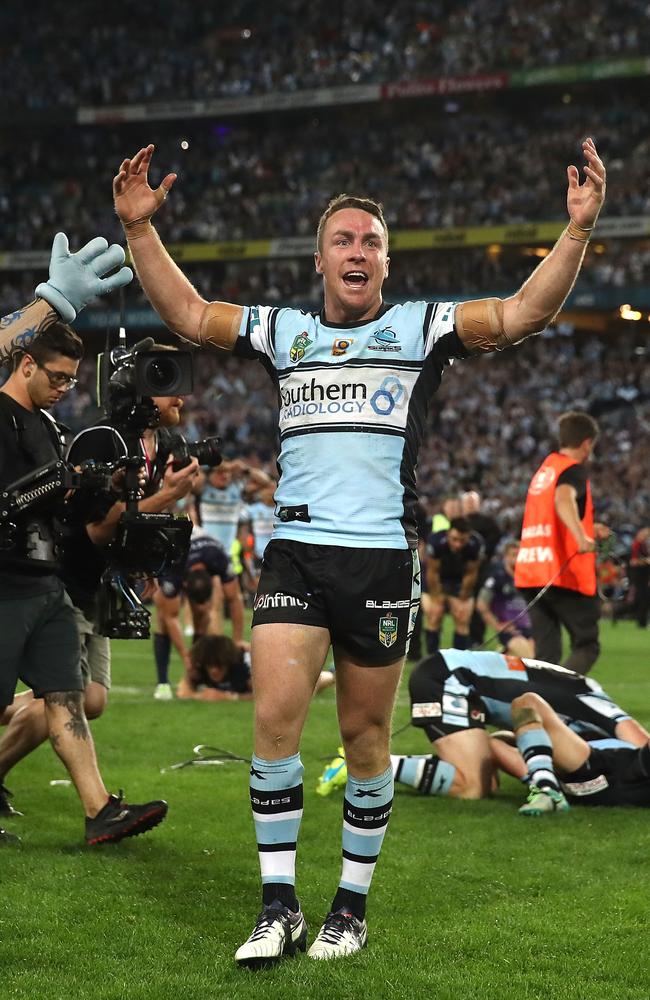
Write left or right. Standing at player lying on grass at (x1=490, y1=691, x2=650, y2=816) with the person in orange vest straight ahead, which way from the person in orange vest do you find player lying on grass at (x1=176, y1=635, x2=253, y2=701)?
left

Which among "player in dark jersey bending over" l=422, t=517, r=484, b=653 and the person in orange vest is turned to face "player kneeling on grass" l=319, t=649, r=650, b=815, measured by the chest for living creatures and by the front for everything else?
the player in dark jersey bending over

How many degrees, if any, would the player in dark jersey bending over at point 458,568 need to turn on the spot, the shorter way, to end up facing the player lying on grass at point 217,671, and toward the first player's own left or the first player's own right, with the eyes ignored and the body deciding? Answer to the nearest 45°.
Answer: approximately 45° to the first player's own right

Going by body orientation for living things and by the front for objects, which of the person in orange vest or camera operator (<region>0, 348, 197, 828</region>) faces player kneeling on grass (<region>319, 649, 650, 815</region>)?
the camera operator
